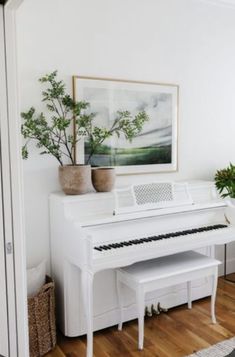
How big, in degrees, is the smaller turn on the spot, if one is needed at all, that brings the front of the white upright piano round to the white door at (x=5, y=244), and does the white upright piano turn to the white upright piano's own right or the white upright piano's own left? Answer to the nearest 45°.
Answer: approximately 90° to the white upright piano's own right

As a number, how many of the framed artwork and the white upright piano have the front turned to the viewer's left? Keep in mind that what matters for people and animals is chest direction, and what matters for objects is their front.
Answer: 0

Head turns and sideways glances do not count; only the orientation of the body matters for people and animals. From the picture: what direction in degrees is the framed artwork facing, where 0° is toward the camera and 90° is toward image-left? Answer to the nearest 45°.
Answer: approximately 315°

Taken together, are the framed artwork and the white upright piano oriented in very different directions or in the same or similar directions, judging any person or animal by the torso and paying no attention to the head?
same or similar directions

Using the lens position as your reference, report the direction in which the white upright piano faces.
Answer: facing the viewer and to the right of the viewer

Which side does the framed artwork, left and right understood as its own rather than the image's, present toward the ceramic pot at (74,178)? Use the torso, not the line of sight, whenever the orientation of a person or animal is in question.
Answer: right
